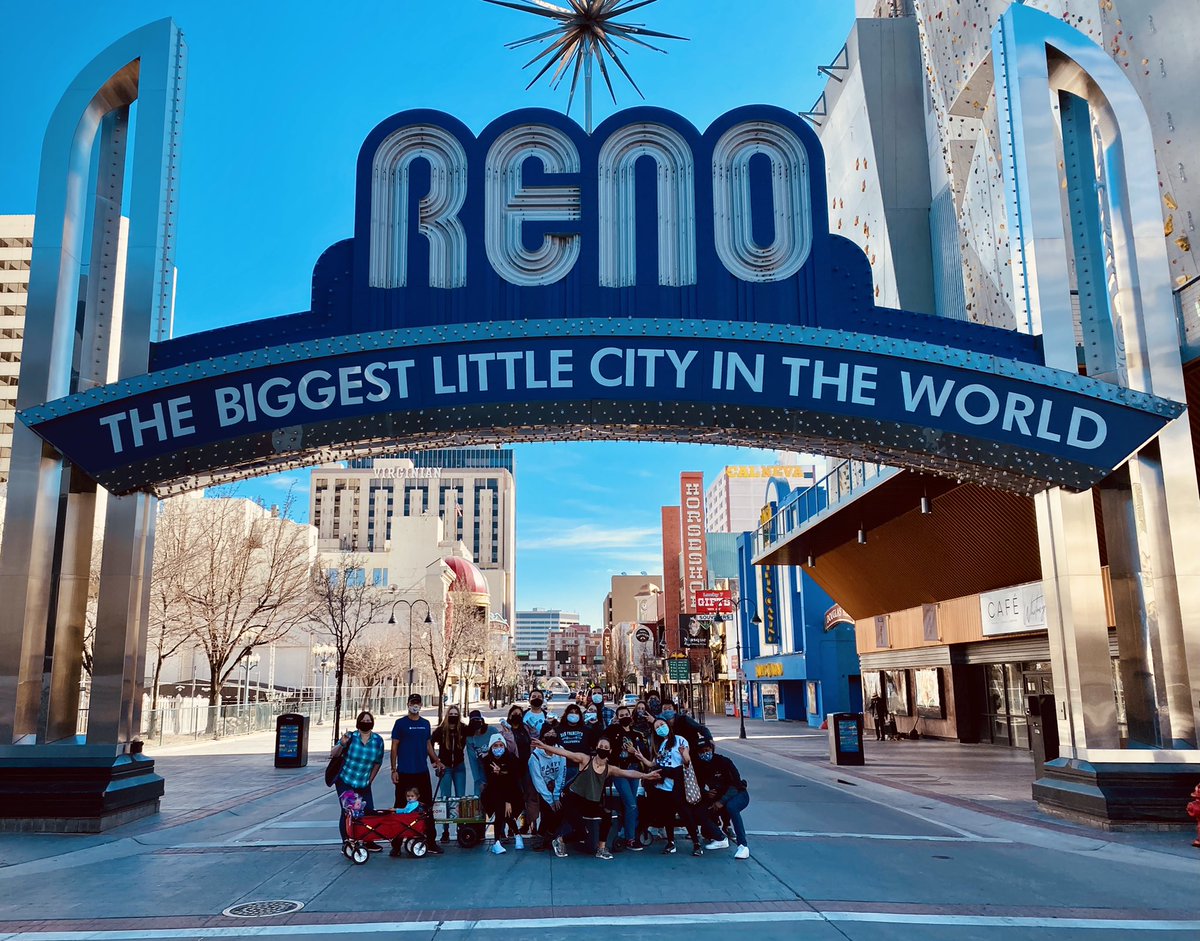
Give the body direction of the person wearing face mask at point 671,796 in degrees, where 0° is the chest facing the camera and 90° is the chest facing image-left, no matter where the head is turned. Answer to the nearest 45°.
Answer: approximately 0°

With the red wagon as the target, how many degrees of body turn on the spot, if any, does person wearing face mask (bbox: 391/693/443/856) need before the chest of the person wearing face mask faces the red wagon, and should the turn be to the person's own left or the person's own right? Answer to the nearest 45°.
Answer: approximately 45° to the person's own right

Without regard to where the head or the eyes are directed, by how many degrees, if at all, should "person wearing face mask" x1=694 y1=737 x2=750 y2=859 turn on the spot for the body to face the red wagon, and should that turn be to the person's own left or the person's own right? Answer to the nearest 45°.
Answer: approximately 45° to the person's own right

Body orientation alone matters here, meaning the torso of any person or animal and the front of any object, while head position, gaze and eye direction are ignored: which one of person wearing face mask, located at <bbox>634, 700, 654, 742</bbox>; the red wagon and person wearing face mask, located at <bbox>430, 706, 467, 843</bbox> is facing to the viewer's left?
the red wagon

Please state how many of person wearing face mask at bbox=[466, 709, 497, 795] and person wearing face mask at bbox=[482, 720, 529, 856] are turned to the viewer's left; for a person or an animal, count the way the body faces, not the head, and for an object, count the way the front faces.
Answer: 0

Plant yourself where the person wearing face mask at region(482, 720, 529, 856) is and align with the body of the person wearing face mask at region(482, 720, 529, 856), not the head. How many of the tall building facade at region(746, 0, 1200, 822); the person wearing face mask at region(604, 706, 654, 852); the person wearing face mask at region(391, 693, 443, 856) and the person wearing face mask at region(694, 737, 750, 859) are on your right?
1

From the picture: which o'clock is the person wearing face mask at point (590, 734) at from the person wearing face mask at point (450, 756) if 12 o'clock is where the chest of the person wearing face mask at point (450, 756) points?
the person wearing face mask at point (590, 734) is roughly at 9 o'clock from the person wearing face mask at point (450, 756).
